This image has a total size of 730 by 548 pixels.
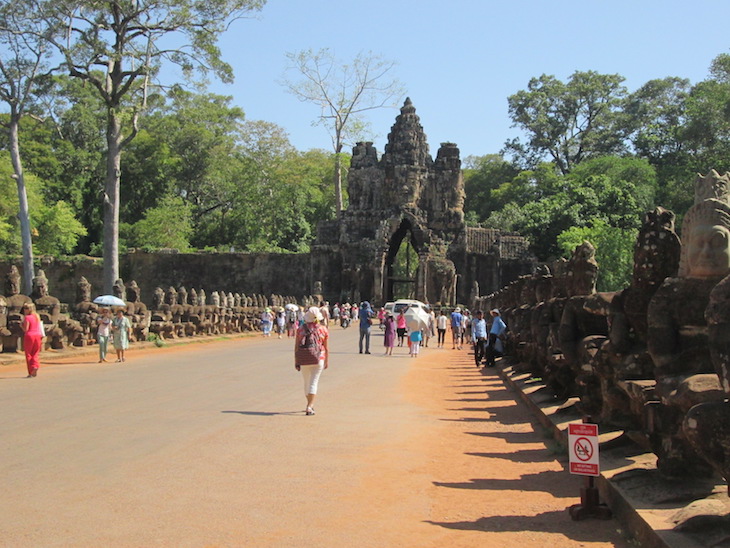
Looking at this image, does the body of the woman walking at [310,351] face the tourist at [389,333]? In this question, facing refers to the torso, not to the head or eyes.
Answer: yes

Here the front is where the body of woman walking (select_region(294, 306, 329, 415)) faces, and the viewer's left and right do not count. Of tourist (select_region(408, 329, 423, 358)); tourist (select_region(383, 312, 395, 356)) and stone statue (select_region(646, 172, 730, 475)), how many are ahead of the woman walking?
2

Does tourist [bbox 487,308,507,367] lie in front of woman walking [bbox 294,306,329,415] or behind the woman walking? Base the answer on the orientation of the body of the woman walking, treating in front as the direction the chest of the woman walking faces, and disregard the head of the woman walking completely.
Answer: in front

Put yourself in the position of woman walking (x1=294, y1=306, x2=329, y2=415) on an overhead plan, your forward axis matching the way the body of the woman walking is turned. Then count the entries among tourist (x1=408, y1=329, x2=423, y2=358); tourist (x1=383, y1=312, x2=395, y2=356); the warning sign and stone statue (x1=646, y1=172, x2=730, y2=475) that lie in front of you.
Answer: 2

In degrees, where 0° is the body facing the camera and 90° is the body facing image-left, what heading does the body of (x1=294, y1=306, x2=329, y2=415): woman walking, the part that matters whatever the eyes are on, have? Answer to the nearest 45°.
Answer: approximately 180°

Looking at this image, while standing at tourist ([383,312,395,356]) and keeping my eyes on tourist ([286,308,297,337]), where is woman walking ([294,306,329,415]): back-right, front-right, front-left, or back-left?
back-left

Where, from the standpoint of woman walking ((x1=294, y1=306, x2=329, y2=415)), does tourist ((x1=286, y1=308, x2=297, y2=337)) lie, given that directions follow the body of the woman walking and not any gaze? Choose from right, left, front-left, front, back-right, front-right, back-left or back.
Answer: front

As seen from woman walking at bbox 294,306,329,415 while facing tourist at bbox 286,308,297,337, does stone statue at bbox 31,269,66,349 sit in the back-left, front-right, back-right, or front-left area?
front-left

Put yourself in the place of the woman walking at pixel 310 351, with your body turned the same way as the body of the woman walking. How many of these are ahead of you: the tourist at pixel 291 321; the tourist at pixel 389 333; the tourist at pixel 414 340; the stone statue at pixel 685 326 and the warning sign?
3
